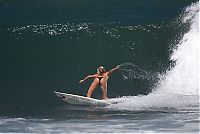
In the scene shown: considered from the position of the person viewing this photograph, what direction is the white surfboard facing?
facing to the left of the viewer
